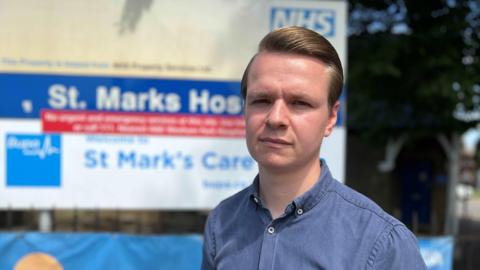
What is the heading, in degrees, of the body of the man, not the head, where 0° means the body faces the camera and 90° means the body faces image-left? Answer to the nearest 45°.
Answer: approximately 45°

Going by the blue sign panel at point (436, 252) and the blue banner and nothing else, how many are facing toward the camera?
2

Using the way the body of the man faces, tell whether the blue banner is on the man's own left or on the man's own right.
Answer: on the man's own right

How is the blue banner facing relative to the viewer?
toward the camera

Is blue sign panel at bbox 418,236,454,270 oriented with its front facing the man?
yes

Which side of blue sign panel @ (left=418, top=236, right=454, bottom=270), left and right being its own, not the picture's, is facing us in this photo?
front

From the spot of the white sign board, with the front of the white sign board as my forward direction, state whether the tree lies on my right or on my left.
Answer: on my left

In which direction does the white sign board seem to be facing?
toward the camera

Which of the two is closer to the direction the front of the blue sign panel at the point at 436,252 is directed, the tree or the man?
the man

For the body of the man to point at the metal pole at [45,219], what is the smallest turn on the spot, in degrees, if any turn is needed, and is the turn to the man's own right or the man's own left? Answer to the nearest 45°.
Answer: approximately 90° to the man's own right

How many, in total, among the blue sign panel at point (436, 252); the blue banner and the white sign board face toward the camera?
3
